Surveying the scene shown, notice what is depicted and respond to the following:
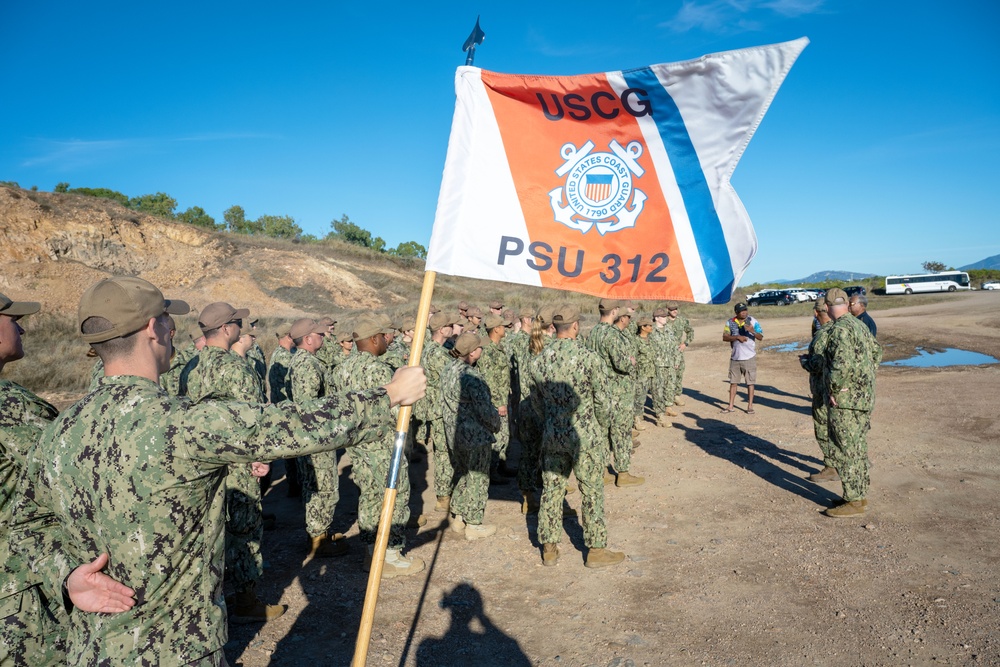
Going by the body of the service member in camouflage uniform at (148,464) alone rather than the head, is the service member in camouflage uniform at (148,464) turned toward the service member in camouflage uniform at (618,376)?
yes

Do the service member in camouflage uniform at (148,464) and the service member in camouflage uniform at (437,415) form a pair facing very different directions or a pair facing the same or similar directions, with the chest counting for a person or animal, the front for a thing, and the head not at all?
same or similar directions

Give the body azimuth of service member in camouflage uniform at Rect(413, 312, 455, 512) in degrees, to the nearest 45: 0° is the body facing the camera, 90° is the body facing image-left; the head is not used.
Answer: approximately 225°

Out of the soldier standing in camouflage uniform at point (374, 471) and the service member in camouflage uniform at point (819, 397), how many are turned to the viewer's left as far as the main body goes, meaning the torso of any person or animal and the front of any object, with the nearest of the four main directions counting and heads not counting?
1

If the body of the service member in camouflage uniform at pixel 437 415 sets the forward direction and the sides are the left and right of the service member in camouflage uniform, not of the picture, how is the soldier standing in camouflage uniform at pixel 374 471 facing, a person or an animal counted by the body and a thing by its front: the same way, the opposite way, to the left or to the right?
the same way

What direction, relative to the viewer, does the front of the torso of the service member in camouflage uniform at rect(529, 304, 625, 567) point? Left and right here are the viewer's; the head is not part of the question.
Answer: facing away from the viewer and to the right of the viewer

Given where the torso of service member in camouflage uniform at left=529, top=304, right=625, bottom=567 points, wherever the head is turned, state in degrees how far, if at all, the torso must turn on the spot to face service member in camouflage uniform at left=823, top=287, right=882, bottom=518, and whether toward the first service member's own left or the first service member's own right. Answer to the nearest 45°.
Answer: approximately 45° to the first service member's own right

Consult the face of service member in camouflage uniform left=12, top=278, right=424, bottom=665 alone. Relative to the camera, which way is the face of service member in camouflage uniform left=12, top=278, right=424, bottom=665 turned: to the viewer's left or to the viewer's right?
to the viewer's right

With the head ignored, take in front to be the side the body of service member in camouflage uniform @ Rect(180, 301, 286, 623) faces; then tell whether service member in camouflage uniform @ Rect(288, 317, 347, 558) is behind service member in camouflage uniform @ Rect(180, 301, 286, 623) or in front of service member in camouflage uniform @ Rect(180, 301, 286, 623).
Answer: in front

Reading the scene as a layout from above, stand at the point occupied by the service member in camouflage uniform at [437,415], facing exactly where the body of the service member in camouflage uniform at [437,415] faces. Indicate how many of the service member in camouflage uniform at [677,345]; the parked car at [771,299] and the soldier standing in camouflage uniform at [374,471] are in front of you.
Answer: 2

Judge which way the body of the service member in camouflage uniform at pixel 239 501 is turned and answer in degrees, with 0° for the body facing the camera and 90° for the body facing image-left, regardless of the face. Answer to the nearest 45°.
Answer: approximately 225°

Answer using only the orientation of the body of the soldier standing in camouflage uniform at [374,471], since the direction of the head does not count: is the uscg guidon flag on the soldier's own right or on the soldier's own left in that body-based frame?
on the soldier's own right

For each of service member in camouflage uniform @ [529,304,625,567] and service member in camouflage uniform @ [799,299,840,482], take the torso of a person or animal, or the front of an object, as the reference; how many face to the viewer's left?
1

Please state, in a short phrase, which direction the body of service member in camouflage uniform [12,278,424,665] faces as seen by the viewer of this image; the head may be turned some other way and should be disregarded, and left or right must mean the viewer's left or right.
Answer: facing away from the viewer and to the right of the viewer

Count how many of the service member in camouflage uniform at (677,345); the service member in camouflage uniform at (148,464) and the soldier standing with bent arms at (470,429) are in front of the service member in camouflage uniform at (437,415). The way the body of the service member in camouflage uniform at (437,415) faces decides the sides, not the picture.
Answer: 1

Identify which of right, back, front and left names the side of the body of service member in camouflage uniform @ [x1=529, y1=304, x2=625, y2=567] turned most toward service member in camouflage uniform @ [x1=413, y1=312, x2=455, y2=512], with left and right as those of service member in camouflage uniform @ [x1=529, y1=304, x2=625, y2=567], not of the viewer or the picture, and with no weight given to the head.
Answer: left

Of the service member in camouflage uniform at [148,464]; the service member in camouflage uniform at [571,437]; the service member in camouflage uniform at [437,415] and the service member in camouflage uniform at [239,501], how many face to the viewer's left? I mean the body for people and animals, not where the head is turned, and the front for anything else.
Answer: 0

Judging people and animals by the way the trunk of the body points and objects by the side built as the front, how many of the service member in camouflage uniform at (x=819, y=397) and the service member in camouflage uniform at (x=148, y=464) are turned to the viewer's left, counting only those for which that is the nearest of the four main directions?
1
